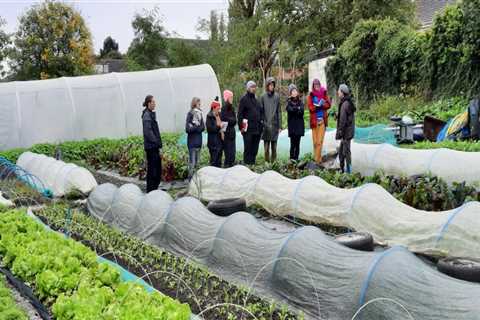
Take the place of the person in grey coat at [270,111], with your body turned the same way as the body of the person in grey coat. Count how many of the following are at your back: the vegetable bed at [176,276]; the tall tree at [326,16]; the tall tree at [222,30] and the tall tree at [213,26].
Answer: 3

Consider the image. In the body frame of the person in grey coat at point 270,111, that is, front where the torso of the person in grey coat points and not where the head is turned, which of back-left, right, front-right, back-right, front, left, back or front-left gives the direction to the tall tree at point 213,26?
back

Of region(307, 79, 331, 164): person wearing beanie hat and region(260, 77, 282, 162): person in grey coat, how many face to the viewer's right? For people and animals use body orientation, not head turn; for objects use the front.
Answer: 0

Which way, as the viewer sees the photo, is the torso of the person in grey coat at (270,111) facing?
toward the camera

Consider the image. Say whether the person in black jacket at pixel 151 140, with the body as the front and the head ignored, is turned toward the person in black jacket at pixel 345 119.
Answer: yes

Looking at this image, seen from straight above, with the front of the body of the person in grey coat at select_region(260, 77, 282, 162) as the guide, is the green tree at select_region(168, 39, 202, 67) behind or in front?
behind

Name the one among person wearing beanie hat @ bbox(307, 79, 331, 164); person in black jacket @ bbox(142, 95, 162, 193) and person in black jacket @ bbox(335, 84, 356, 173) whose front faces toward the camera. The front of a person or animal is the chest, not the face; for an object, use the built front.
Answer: the person wearing beanie hat

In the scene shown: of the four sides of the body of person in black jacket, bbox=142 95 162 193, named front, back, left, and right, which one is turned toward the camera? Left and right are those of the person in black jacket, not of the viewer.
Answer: right

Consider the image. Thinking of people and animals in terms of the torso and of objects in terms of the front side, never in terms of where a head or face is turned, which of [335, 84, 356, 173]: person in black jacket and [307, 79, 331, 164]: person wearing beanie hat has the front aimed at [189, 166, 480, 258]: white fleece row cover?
the person wearing beanie hat

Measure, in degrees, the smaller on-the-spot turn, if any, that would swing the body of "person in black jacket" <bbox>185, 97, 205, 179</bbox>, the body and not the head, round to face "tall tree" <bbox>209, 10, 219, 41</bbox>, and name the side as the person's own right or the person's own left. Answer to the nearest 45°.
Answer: approximately 135° to the person's own left

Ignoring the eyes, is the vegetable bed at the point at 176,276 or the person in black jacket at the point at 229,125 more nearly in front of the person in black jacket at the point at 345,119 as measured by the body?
the person in black jacket

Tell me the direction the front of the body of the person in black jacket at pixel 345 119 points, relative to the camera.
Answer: to the viewer's left

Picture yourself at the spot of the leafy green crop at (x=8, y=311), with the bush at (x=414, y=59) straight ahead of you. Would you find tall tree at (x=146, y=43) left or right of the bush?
left

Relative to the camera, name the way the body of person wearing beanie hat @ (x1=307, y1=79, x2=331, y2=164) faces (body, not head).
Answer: toward the camera
